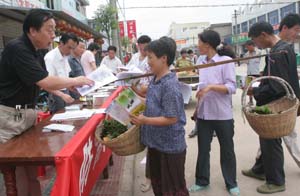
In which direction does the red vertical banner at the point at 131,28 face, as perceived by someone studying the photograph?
facing the viewer

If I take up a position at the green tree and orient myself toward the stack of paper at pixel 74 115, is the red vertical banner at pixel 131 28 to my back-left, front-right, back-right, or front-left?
back-left

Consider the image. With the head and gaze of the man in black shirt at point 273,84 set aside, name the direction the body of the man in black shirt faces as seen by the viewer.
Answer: to the viewer's left

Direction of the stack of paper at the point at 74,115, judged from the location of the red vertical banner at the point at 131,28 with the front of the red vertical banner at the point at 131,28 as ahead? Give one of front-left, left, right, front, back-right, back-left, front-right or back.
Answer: front

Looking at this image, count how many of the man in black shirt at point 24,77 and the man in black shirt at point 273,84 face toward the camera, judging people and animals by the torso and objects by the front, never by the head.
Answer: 0

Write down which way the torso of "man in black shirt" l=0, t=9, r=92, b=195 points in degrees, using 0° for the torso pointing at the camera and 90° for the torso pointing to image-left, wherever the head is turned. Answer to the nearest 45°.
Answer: approximately 270°

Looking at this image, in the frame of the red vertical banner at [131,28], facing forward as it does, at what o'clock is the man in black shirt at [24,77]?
The man in black shirt is roughly at 12 o'clock from the red vertical banner.

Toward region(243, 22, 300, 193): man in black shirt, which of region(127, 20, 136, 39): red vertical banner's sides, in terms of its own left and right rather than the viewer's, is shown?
front

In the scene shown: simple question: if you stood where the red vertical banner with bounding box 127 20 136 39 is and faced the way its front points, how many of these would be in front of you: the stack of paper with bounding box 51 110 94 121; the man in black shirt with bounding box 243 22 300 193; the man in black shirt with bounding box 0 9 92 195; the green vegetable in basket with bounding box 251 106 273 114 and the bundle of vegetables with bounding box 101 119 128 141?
5

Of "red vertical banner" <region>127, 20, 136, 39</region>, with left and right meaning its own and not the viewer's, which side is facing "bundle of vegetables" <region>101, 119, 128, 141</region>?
front

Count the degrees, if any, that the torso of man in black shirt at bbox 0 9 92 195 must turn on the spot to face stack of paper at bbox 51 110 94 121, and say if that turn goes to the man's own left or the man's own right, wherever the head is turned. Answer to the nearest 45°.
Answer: approximately 45° to the man's own left

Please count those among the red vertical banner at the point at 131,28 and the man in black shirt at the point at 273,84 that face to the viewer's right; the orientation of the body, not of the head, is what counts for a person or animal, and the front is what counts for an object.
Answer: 0

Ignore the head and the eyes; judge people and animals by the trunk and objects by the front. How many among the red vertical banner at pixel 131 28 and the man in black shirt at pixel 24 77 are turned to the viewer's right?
1

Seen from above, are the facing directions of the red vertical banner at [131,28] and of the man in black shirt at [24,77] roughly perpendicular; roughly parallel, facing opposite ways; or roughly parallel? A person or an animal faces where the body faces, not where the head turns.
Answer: roughly perpendicular

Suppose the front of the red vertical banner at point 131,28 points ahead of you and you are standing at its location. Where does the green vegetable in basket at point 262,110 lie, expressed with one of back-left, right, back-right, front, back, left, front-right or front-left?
front
